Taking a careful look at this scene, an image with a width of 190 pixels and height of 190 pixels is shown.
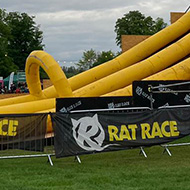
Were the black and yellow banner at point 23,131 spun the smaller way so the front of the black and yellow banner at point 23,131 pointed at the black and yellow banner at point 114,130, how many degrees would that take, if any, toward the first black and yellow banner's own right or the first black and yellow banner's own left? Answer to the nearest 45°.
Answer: approximately 90° to the first black and yellow banner's own left

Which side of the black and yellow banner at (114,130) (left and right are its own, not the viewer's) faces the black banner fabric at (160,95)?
back

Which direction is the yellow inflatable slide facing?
to the viewer's left

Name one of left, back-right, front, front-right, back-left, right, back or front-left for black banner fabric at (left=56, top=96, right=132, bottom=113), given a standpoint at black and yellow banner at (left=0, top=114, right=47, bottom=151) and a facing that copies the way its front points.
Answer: back-left

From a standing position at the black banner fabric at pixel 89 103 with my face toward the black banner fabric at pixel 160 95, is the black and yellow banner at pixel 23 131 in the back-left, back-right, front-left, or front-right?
back-right

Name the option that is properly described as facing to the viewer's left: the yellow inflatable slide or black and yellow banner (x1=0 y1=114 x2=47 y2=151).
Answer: the yellow inflatable slide

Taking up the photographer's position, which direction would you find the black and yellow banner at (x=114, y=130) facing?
facing the viewer

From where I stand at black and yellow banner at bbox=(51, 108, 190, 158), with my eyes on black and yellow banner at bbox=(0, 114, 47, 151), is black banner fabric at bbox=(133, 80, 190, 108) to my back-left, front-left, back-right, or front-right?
back-right

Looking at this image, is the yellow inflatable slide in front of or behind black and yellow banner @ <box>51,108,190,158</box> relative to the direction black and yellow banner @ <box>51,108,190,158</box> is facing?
behind
